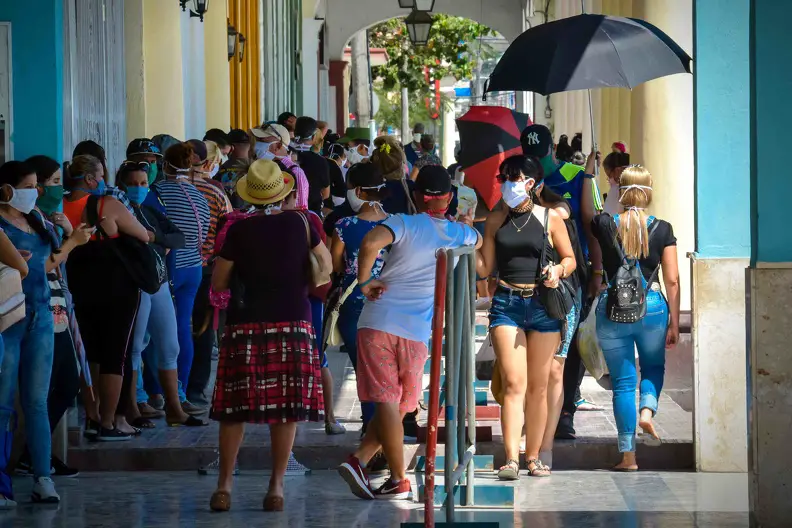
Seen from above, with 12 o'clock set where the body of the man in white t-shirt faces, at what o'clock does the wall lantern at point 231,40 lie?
The wall lantern is roughly at 10 o'clock from the man in white t-shirt.

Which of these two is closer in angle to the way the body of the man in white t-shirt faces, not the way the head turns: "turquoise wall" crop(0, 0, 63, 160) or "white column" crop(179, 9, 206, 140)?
the white column

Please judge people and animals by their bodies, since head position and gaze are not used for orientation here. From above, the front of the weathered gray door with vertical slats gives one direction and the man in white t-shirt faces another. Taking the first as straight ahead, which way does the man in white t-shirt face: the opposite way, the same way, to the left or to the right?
to the left

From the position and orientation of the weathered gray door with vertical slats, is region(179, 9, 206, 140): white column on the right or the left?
on its left

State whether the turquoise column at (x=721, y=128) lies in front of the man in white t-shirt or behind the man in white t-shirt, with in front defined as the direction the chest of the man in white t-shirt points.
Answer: in front

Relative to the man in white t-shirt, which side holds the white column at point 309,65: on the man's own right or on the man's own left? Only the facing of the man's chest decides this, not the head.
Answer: on the man's own left

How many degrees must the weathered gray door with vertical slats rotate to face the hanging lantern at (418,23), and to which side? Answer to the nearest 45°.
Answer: approximately 90° to its left

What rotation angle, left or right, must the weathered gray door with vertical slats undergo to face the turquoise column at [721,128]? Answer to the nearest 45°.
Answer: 0° — it already faces it

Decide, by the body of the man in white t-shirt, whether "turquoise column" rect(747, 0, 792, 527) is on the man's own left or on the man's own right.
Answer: on the man's own right

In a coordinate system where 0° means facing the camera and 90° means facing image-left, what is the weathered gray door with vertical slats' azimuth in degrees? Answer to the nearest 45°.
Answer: approximately 315°

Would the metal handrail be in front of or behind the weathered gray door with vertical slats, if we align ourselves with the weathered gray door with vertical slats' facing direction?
in front

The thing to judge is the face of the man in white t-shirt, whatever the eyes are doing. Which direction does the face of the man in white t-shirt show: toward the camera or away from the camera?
away from the camera

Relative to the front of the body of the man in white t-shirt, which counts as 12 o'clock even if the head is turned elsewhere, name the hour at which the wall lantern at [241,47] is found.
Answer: The wall lantern is roughly at 10 o'clock from the man in white t-shirt.

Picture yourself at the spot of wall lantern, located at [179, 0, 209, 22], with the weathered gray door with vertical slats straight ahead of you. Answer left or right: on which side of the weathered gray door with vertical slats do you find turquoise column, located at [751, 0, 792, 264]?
left
